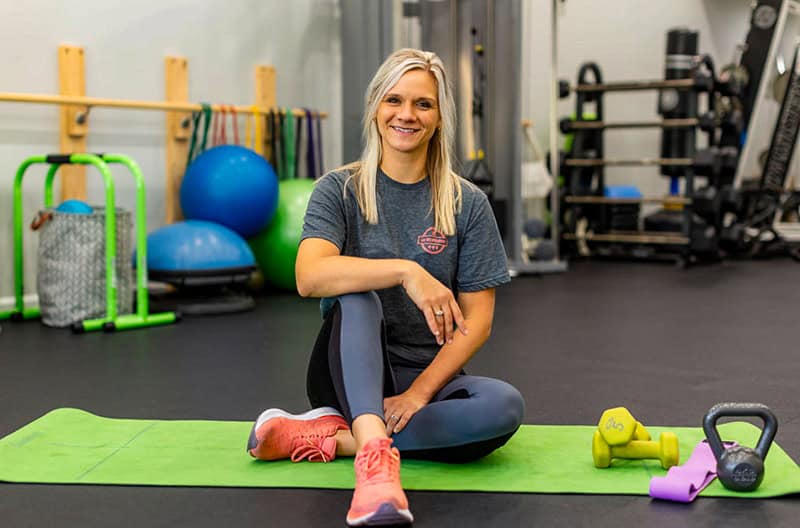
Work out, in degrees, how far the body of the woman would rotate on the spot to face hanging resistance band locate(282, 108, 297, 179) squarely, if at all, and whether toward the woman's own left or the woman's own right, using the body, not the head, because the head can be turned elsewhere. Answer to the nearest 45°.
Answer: approximately 180°

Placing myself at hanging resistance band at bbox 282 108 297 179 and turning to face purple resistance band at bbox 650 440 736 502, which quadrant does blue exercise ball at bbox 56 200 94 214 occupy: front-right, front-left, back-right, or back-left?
front-right

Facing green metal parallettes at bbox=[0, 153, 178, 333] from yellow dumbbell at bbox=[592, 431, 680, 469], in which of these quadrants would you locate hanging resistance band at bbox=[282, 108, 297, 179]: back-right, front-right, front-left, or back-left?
front-right

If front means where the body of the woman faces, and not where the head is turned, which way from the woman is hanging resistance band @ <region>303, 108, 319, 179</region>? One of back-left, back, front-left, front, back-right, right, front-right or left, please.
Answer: back

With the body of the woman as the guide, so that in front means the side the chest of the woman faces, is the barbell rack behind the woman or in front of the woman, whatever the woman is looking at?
behind

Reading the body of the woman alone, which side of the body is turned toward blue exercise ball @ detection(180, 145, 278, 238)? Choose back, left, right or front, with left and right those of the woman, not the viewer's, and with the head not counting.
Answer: back

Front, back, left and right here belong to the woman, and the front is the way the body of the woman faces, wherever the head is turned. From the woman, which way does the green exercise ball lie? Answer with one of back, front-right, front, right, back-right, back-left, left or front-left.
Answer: back

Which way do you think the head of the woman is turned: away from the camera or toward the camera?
toward the camera

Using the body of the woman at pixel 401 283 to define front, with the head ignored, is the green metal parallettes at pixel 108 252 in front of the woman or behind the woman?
behind

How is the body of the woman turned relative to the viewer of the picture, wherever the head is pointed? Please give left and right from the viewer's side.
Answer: facing the viewer

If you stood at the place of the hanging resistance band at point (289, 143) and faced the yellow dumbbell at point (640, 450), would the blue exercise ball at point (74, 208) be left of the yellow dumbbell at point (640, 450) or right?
right
